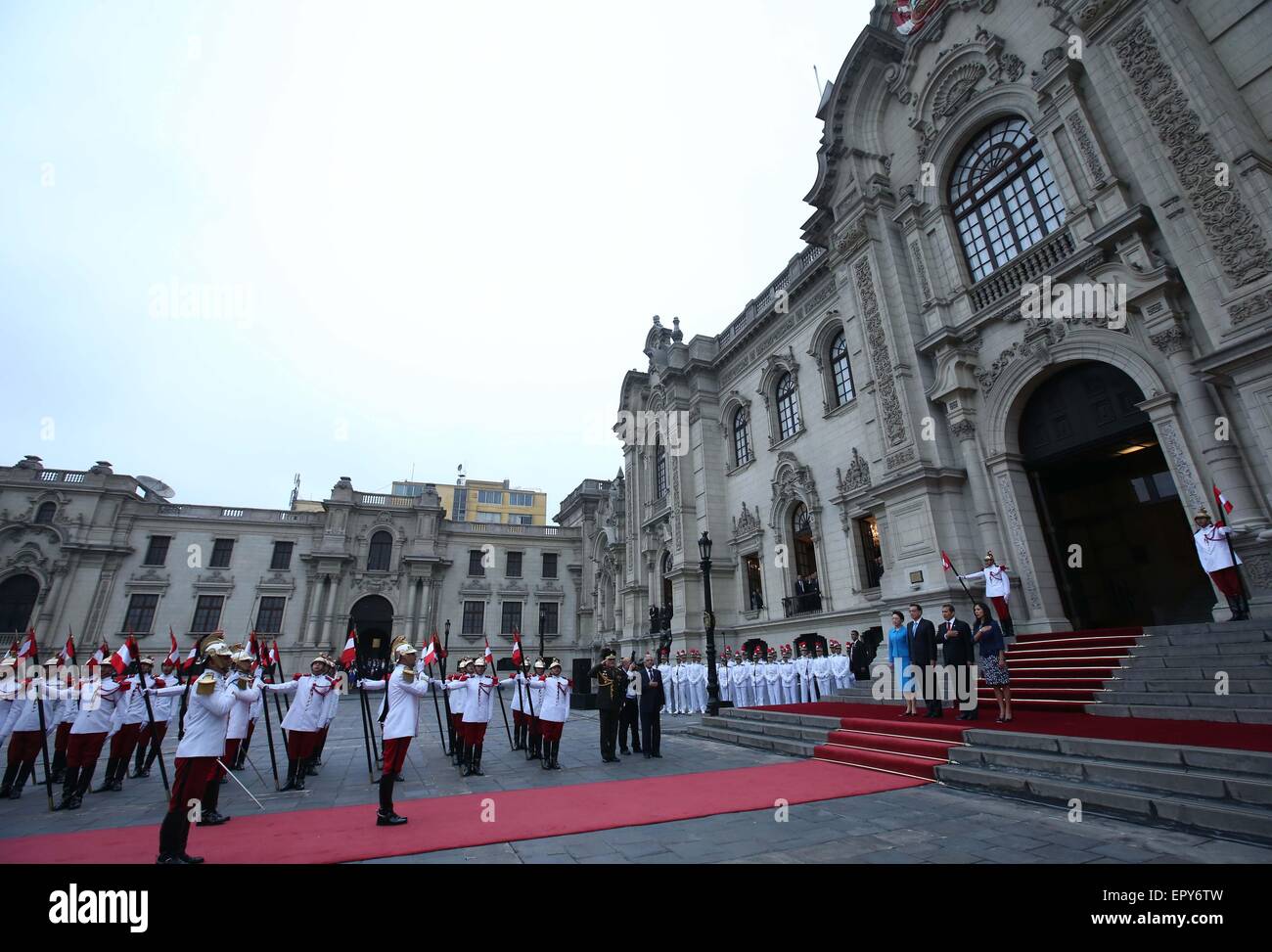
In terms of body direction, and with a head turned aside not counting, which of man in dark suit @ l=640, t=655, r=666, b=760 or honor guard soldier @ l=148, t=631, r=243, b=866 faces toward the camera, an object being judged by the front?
the man in dark suit

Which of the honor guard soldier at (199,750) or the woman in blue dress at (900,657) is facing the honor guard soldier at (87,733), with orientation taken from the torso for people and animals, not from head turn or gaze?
the woman in blue dress

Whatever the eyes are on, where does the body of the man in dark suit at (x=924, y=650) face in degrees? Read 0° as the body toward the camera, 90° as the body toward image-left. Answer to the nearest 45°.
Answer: approximately 45°

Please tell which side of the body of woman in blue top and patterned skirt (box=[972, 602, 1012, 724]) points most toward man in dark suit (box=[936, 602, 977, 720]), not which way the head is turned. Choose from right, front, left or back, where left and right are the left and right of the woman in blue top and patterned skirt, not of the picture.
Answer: right

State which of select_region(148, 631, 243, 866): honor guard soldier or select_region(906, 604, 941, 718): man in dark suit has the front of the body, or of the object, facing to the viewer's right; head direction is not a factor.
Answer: the honor guard soldier

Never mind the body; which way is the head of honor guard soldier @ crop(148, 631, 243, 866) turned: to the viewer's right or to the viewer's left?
to the viewer's right

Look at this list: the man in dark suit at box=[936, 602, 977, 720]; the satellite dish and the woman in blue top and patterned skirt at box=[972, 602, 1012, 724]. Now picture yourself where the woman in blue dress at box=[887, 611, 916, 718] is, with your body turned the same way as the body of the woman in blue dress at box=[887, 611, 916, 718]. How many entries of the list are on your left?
2

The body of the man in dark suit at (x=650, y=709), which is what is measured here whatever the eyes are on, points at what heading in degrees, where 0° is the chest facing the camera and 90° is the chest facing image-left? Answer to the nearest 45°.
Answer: approximately 0°

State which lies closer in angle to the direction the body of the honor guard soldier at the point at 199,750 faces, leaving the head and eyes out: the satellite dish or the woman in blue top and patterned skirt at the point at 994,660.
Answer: the woman in blue top and patterned skirt

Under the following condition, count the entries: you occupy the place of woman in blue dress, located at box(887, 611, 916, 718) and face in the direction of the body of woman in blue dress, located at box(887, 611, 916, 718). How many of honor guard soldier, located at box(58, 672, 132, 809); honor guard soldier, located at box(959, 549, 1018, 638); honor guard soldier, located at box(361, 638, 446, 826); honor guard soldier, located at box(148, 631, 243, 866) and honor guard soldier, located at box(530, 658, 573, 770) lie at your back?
1

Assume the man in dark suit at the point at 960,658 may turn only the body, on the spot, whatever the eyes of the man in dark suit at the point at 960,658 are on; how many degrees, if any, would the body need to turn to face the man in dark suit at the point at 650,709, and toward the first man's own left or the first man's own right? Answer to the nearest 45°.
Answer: approximately 45° to the first man's own right

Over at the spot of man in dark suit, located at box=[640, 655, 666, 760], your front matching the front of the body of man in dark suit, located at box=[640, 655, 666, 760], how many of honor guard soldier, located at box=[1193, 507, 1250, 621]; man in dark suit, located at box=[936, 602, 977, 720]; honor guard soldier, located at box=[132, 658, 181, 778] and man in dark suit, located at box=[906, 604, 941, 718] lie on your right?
1

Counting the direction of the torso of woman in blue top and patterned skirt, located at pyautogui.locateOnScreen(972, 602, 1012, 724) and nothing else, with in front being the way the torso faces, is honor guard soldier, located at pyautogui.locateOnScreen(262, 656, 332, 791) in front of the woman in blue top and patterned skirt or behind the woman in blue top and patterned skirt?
in front

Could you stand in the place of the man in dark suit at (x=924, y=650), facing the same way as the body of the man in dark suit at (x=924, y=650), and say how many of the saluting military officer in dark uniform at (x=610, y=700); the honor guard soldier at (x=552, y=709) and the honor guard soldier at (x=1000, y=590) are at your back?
1

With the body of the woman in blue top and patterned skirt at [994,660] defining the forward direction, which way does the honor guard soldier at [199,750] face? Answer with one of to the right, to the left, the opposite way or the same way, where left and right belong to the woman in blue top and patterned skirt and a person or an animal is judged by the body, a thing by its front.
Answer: the opposite way

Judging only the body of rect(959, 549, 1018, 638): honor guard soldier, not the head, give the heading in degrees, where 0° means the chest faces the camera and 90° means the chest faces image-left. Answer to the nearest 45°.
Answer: approximately 45°

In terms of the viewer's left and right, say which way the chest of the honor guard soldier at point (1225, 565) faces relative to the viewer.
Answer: facing the viewer and to the left of the viewer

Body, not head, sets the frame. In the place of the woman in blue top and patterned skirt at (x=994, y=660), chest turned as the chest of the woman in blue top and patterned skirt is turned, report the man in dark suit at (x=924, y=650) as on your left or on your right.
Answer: on your right

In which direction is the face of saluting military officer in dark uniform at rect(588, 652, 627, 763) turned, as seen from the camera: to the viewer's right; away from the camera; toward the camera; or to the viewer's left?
toward the camera

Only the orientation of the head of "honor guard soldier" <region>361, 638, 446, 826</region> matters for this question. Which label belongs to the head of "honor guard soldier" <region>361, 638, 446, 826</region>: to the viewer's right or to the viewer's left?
to the viewer's right
